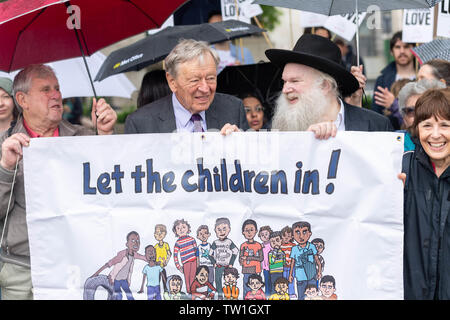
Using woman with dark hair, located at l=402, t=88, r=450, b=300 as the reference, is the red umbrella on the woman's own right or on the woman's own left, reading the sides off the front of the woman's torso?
on the woman's own right

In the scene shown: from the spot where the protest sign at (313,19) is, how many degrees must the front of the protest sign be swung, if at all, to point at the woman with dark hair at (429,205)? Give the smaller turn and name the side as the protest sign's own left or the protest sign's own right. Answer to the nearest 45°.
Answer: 0° — it already faces them

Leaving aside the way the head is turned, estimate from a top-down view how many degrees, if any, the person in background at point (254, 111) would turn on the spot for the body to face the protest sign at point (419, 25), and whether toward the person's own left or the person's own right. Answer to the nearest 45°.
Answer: approximately 135° to the person's own left

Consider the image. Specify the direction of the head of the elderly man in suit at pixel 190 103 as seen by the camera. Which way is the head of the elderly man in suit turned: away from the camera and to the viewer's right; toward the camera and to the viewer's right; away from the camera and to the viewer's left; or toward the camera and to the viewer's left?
toward the camera and to the viewer's right

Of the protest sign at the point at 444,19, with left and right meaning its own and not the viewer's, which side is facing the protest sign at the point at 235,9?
right

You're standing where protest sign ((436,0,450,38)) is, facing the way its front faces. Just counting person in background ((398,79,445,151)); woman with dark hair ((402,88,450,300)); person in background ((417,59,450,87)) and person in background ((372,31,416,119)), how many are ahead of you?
3

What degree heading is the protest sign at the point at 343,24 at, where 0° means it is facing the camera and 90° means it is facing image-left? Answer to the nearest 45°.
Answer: approximately 0°

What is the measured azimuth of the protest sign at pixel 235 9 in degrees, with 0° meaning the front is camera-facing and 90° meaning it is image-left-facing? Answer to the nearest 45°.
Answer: approximately 0°

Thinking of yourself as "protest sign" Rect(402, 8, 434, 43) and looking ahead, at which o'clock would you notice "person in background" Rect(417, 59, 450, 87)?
The person in background is roughly at 12 o'clock from the protest sign.

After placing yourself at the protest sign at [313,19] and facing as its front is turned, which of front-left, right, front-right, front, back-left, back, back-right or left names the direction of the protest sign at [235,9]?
right
